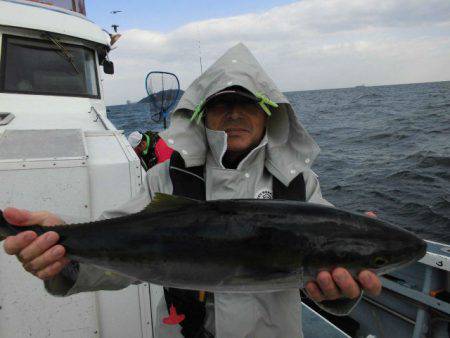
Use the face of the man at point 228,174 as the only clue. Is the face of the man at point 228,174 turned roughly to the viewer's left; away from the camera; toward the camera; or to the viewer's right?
toward the camera

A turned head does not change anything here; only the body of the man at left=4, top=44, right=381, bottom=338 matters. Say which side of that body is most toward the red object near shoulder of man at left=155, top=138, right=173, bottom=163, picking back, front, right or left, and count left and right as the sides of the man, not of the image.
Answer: back

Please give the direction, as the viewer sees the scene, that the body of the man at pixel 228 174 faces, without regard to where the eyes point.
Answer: toward the camera

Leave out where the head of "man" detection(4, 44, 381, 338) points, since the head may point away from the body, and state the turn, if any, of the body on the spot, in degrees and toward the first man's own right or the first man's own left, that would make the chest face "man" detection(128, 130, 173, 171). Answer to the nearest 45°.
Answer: approximately 180°
